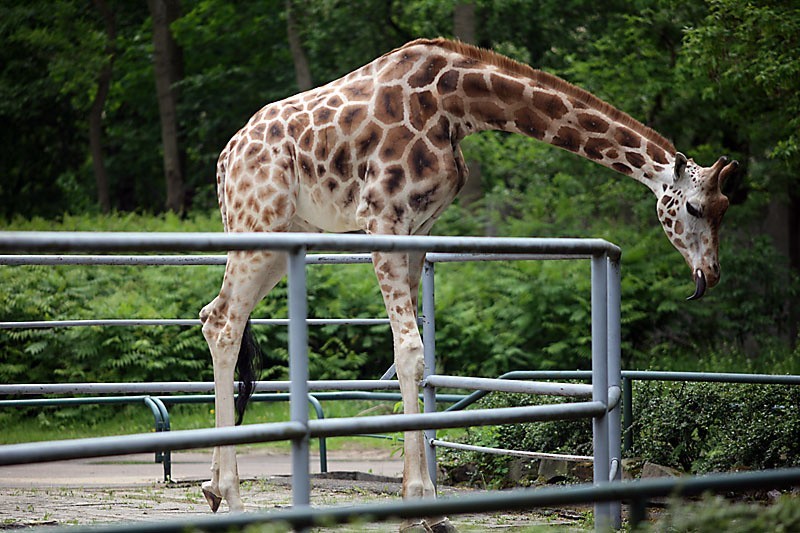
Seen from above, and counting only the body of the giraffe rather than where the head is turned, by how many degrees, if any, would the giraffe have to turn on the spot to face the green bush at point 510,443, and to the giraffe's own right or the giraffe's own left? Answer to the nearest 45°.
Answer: approximately 90° to the giraffe's own left

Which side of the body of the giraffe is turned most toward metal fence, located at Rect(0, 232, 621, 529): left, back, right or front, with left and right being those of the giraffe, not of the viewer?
right

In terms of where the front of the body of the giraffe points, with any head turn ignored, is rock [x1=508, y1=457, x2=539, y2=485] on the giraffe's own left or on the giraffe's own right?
on the giraffe's own left

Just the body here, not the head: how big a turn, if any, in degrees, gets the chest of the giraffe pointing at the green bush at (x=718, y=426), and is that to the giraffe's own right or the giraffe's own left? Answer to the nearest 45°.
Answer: approximately 45° to the giraffe's own left

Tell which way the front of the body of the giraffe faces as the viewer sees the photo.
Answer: to the viewer's right

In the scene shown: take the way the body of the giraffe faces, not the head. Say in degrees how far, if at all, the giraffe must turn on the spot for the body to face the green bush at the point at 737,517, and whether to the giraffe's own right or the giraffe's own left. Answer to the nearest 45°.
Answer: approximately 90° to the giraffe's own right
